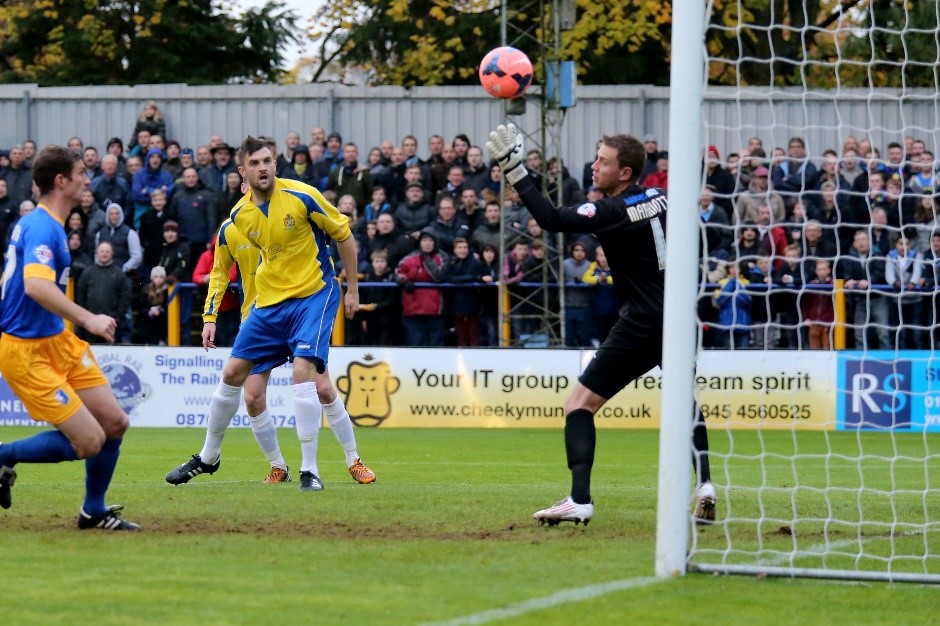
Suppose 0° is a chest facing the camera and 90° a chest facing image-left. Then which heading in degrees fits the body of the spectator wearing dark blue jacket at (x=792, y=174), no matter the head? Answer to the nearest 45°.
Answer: approximately 0°

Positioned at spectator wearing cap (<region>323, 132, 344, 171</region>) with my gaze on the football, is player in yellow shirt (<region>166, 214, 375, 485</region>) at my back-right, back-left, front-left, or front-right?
front-right

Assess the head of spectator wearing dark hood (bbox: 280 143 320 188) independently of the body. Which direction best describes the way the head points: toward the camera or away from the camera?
toward the camera

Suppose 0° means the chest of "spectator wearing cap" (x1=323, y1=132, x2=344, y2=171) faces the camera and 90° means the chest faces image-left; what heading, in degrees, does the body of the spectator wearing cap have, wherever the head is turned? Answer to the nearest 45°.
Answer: approximately 0°

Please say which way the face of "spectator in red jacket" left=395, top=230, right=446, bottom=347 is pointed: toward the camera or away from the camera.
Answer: toward the camera

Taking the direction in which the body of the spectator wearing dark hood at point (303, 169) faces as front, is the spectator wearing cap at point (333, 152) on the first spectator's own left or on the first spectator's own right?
on the first spectator's own left

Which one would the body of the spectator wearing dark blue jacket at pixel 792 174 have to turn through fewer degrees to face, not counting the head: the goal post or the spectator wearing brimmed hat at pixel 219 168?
the goal post

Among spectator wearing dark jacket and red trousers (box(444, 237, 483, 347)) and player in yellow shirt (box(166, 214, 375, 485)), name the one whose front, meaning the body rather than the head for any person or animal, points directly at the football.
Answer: the spectator wearing dark jacket and red trousers

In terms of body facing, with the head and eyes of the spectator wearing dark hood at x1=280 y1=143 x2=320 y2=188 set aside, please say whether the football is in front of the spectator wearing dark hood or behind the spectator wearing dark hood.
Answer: in front

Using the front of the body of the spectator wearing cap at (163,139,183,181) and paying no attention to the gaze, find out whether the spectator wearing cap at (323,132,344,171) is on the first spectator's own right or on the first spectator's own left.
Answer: on the first spectator's own left

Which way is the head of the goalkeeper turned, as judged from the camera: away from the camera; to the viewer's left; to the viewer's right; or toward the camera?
to the viewer's left

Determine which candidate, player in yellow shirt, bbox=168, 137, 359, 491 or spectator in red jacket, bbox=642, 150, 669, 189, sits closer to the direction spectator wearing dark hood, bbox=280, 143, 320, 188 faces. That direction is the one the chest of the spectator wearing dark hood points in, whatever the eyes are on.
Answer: the player in yellow shirt

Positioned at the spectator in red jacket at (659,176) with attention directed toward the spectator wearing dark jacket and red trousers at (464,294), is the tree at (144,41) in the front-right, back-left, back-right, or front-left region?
front-right

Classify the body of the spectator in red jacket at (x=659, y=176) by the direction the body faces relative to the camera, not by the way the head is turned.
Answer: toward the camera

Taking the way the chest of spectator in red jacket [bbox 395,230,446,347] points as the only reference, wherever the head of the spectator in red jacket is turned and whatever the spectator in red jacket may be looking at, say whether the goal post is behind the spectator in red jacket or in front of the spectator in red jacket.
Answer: in front

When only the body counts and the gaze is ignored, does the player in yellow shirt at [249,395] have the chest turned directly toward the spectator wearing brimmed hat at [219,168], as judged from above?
no
